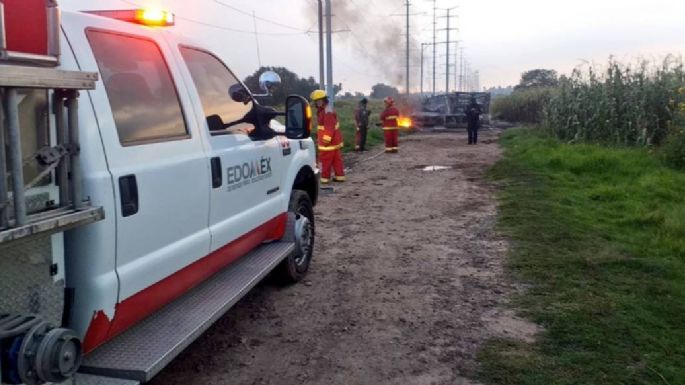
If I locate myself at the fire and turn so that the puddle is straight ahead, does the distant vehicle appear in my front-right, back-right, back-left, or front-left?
back-left

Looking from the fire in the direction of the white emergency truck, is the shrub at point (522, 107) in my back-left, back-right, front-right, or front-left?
back-left

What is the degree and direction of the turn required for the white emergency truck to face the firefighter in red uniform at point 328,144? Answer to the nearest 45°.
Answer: approximately 45° to its left

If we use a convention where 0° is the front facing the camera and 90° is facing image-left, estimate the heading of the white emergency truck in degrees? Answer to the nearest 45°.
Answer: approximately 225°

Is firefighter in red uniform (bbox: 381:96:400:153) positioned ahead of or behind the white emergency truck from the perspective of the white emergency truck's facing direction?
ahead
